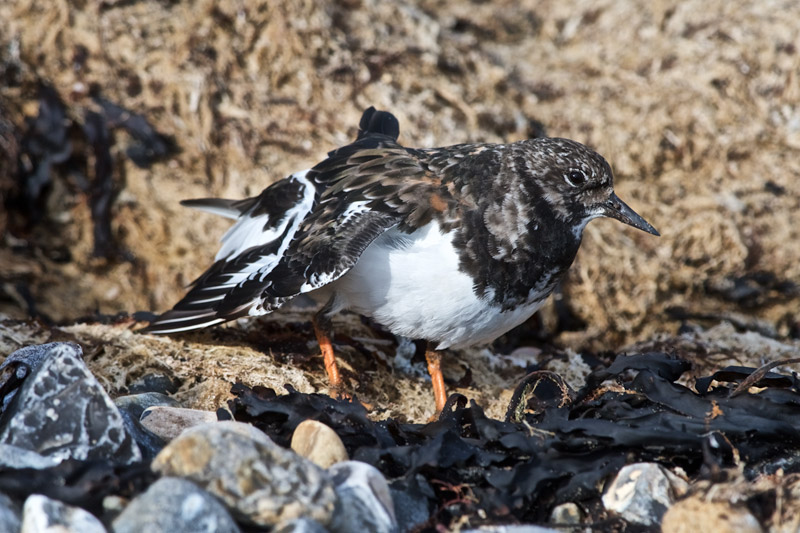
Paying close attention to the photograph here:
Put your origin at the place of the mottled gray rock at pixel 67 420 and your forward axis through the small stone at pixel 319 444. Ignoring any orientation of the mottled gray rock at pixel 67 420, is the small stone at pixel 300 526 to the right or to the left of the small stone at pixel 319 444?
right

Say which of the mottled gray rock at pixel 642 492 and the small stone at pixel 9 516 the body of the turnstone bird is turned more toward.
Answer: the mottled gray rock

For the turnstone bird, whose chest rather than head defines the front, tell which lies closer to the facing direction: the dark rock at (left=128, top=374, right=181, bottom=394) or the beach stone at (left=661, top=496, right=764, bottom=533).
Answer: the beach stone

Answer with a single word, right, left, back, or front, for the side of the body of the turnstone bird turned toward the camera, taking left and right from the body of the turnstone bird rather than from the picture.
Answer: right

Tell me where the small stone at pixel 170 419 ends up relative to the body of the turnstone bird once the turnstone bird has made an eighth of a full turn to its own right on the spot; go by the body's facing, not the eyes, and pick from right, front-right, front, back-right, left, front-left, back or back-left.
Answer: right

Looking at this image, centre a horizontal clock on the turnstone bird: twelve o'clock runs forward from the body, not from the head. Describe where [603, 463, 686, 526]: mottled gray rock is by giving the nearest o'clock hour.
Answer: The mottled gray rock is roughly at 2 o'clock from the turnstone bird.

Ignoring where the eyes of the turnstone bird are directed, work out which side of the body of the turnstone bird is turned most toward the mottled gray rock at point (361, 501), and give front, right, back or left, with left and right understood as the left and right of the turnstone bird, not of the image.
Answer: right

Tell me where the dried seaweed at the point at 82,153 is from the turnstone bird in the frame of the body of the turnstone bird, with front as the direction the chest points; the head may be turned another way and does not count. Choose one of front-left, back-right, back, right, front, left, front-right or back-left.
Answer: back-left
